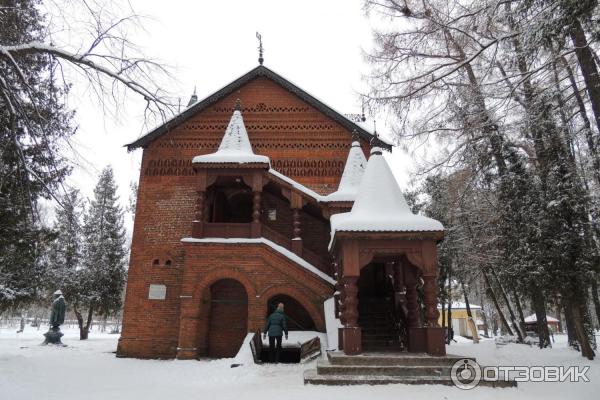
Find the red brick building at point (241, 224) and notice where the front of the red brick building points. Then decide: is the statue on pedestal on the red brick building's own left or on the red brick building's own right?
on the red brick building's own right

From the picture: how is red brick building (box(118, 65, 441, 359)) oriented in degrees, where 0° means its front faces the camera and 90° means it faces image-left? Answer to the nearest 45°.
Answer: approximately 0°

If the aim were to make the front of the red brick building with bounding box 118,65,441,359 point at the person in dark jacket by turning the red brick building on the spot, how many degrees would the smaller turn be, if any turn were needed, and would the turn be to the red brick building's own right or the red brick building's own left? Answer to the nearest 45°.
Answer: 0° — it already faces them

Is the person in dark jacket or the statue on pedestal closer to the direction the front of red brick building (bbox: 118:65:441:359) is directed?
the person in dark jacket

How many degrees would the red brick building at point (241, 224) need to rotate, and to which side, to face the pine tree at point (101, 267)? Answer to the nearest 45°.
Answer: approximately 135° to its right

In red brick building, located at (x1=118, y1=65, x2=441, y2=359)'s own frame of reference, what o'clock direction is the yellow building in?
The yellow building is roughly at 7 o'clock from the red brick building.
